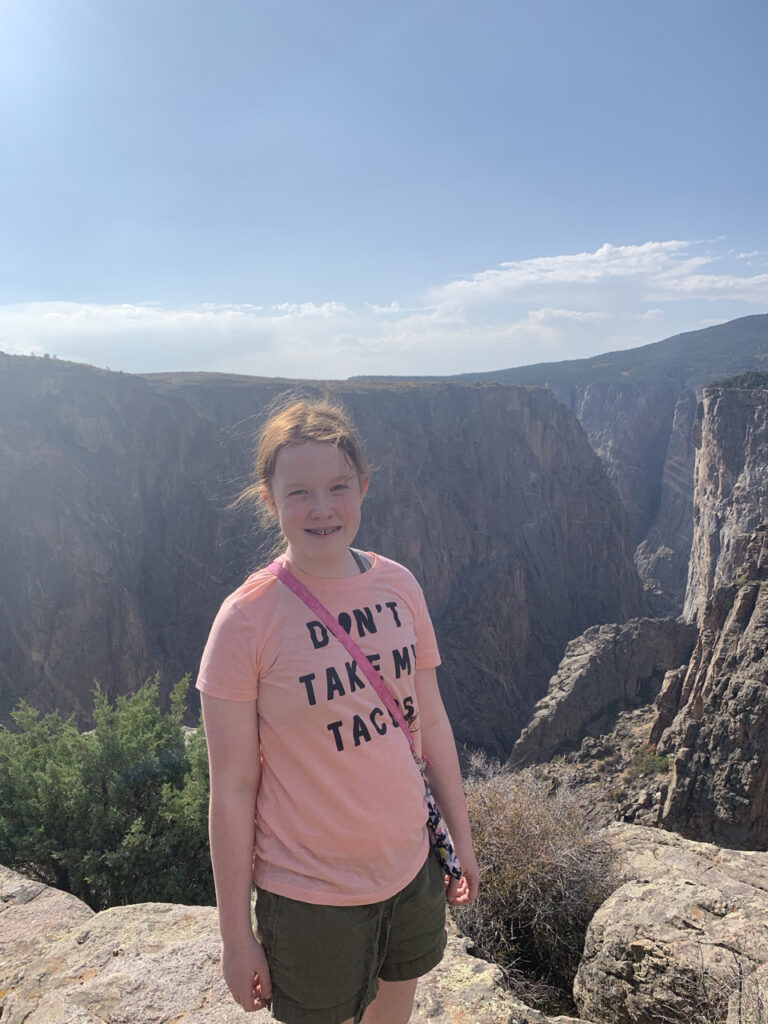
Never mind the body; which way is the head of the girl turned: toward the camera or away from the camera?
toward the camera

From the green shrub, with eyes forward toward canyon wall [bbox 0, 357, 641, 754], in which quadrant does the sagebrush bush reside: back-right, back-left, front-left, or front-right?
back-right

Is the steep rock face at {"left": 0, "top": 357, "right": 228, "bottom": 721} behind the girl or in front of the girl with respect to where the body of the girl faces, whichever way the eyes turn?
behind

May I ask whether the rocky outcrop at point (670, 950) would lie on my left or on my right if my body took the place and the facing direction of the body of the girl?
on my left

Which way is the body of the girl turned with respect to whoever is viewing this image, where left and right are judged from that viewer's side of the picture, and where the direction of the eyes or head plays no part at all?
facing the viewer and to the right of the viewer

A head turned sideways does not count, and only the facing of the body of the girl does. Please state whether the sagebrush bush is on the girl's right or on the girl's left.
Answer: on the girl's left

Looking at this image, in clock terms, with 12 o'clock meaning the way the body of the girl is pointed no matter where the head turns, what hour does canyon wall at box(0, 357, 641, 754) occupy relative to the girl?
The canyon wall is roughly at 7 o'clock from the girl.

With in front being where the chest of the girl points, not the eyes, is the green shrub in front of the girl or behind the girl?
behind

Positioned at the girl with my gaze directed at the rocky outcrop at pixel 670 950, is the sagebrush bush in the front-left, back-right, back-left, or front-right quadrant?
front-left
